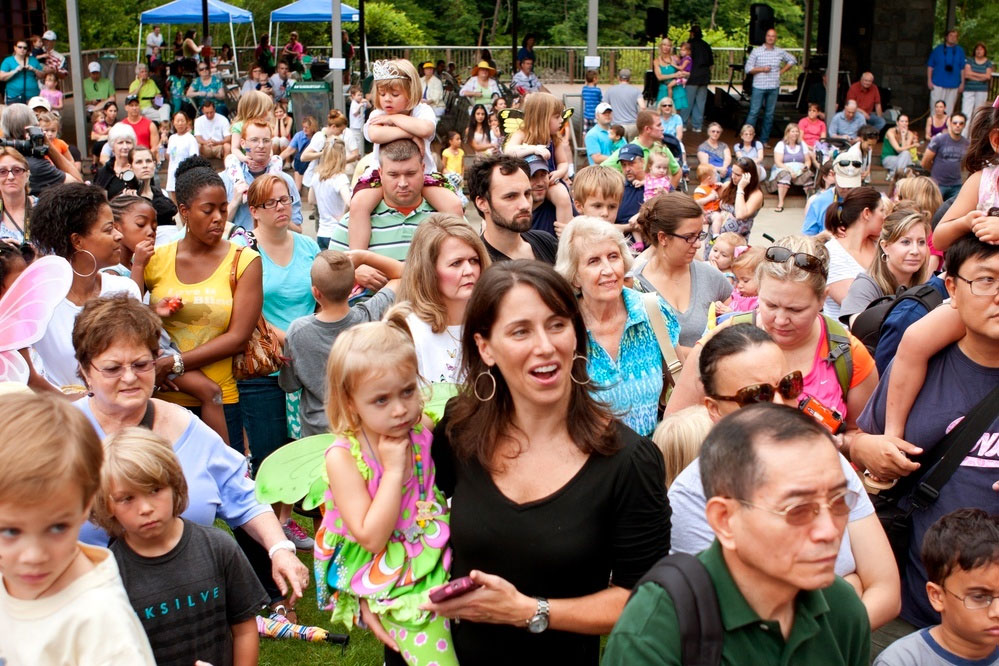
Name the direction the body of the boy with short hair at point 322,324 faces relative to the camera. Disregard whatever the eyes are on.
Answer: away from the camera

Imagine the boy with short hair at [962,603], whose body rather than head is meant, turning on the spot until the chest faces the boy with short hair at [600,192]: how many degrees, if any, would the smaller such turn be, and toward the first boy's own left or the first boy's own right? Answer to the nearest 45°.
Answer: approximately 180°

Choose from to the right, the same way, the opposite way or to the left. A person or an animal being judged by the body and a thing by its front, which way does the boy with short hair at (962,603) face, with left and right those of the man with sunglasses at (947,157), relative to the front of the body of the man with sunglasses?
the same way

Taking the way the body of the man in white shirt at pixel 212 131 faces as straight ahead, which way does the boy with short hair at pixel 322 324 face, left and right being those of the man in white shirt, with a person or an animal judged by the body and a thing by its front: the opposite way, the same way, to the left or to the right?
the opposite way

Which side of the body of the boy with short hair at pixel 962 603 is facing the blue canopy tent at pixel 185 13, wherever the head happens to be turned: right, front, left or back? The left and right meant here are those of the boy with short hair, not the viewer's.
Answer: back

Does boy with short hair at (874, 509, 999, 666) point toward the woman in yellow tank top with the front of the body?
no

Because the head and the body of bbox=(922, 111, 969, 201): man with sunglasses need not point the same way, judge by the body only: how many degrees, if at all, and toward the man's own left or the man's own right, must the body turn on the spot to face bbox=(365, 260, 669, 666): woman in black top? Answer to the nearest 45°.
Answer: approximately 45° to the man's own right

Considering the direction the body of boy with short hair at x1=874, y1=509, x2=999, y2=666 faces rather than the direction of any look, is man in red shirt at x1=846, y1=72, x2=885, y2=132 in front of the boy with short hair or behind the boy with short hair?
behind

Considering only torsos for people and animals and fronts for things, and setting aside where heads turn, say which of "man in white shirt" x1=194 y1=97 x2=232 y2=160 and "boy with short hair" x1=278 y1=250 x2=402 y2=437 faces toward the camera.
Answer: the man in white shirt

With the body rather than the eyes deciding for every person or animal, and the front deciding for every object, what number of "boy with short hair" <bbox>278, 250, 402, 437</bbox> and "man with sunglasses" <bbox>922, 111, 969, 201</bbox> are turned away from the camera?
1

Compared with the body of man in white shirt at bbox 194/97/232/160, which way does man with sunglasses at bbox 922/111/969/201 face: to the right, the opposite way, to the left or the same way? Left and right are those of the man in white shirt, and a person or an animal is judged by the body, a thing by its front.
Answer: the same way

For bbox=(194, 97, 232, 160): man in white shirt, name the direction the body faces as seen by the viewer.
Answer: toward the camera

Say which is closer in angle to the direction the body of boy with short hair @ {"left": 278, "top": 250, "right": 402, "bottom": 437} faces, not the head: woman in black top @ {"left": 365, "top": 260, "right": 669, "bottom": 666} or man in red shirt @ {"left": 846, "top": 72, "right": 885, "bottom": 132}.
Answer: the man in red shirt

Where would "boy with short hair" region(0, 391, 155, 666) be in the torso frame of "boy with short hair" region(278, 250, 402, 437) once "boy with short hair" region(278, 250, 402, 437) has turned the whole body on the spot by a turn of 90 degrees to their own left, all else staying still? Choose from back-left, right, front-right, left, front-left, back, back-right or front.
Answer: left

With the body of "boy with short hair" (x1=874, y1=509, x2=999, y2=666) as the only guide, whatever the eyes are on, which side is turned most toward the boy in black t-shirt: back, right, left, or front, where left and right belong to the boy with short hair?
right

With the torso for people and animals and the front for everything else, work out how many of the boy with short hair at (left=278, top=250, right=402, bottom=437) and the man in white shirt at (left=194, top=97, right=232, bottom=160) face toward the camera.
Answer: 1

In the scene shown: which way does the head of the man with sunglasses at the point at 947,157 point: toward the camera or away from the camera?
toward the camera

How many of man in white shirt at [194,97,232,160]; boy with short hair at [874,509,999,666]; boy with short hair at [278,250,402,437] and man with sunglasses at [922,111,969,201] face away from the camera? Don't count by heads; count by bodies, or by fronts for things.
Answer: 1

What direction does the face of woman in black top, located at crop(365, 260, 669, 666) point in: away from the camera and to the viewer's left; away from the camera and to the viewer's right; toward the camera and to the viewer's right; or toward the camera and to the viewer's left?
toward the camera and to the viewer's right
